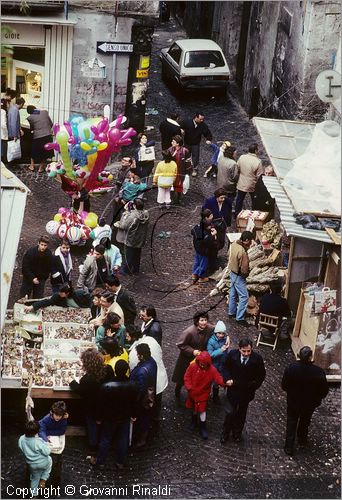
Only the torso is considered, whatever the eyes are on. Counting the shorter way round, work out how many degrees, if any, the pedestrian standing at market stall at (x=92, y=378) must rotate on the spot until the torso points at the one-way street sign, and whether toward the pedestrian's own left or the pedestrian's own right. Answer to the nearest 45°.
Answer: approximately 45° to the pedestrian's own right

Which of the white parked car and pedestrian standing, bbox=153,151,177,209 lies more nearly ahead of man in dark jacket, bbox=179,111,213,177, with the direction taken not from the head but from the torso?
the pedestrian standing

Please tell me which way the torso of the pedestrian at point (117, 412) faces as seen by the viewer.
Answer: away from the camera

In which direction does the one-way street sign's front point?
toward the camera

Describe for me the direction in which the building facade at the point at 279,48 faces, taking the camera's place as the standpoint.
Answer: facing the viewer and to the left of the viewer

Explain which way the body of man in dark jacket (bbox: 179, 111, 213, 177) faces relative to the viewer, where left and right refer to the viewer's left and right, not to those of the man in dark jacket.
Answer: facing the viewer

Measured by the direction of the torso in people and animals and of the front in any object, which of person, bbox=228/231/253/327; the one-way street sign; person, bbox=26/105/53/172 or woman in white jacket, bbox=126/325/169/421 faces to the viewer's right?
person, bbox=228/231/253/327

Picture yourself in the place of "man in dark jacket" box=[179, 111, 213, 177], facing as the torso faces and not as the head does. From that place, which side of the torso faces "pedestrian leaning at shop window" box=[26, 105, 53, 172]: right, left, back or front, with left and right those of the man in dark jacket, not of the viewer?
right

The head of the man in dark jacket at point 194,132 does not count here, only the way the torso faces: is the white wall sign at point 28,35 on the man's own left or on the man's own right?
on the man's own right

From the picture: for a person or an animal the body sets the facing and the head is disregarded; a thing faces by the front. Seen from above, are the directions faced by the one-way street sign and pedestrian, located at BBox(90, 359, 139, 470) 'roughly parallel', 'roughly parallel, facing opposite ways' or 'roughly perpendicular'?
roughly parallel, facing opposite ways

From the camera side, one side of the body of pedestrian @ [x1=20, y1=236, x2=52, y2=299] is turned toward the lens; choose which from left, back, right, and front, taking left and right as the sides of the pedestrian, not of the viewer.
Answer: front

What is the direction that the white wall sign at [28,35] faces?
toward the camera

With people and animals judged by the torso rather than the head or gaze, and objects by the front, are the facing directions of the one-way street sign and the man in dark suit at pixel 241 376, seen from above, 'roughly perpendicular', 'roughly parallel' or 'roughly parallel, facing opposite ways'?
roughly parallel

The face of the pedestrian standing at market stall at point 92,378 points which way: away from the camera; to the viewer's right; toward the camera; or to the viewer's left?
away from the camera

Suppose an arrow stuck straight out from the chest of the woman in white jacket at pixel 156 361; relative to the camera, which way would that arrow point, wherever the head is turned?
to the viewer's left
